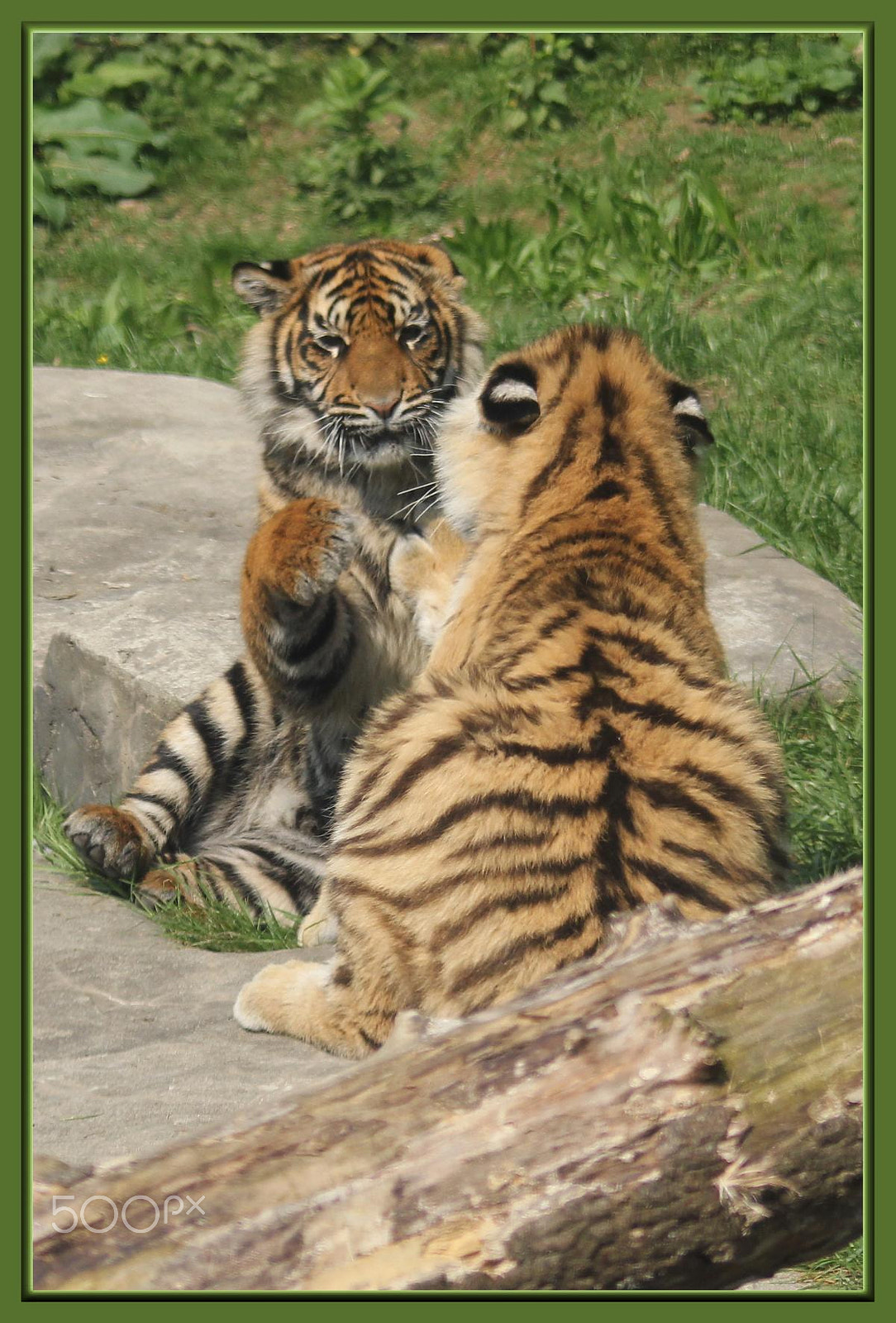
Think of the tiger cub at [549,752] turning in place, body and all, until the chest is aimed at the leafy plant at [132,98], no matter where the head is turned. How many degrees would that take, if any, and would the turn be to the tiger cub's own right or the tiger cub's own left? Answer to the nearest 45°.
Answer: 0° — it already faces it

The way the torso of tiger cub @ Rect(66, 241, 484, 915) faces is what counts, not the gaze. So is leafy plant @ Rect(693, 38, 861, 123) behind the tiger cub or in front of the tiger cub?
behind

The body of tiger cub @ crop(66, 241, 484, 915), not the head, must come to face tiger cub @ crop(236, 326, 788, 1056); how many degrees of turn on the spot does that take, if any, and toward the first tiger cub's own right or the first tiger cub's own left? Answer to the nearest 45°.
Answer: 0° — it already faces it

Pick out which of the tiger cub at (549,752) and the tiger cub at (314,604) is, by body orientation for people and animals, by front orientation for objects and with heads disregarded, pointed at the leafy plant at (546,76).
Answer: the tiger cub at (549,752)

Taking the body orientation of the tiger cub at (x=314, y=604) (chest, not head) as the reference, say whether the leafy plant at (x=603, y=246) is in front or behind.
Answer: behind

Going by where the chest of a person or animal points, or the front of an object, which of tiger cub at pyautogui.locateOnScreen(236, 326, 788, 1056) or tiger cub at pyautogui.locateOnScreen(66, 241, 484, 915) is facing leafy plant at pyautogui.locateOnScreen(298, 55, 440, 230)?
tiger cub at pyautogui.locateOnScreen(236, 326, 788, 1056)

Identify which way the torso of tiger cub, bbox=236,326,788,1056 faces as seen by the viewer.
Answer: away from the camera

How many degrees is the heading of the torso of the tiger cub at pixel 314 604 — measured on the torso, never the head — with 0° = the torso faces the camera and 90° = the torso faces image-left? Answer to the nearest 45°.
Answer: approximately 0°

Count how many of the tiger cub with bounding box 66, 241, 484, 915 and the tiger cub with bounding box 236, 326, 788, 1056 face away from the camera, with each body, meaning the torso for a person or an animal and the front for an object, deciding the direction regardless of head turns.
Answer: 1

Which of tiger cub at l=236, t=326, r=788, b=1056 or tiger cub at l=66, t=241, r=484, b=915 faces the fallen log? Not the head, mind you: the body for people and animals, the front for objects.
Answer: tiger cub at l=66, t=241, r=484, b=915

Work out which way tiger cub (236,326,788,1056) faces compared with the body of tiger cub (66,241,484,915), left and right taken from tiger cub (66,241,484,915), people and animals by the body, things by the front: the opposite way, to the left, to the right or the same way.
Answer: the opposite way

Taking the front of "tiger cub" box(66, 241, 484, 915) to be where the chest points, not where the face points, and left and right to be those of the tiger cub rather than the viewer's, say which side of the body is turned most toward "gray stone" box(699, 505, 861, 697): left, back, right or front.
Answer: left
